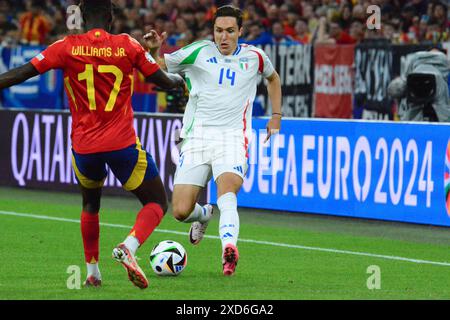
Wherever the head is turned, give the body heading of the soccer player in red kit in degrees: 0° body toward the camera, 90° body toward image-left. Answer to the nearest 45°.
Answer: approximately 180°

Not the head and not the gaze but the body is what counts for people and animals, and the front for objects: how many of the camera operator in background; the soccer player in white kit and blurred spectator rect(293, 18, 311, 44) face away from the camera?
0

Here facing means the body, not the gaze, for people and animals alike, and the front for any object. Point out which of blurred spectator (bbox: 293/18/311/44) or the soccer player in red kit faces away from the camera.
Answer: the soccer player in red kit

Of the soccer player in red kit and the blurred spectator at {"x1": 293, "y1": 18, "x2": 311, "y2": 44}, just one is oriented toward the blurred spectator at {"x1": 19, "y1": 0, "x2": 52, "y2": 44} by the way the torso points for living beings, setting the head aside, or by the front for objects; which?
the soccer player in red kit

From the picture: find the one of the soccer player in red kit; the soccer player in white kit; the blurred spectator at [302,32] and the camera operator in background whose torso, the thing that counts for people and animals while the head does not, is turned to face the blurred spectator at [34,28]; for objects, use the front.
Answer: the soccer player in red kit

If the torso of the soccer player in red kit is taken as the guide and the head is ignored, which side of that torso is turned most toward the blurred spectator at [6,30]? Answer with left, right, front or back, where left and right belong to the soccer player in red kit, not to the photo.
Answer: front

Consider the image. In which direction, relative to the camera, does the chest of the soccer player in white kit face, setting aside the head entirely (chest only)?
toward the camera

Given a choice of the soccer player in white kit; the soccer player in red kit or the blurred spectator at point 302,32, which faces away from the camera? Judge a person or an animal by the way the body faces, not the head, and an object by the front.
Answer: the soccer player in red kit

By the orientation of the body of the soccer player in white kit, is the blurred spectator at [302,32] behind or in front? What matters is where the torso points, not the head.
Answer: behind

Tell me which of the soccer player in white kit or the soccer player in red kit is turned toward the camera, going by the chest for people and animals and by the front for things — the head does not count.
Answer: the soccer player in white kit

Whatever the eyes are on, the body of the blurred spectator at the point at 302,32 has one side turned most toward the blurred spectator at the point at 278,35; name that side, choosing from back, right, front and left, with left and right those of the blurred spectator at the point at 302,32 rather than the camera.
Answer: right

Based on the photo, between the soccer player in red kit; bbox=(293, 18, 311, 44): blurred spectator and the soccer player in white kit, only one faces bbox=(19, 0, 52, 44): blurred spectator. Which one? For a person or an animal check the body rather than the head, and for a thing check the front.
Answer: the soccer player in red kit

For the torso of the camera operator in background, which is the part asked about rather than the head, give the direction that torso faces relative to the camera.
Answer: toward the camera

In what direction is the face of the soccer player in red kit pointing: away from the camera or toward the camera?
away from the camera

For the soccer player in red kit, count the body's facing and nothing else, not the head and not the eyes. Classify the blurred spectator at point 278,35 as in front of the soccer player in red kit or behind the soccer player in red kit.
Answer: in front
